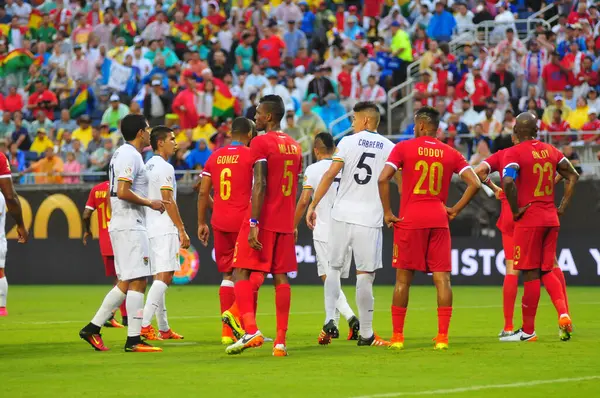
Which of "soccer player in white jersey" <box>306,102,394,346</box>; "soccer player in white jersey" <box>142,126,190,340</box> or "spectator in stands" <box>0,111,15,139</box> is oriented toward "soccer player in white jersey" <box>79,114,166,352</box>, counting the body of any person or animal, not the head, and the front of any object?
the spectator in stands

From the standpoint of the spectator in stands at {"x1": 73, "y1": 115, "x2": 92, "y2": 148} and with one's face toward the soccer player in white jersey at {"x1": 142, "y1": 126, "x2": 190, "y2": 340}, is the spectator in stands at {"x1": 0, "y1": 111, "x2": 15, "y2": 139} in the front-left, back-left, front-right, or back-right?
back-right

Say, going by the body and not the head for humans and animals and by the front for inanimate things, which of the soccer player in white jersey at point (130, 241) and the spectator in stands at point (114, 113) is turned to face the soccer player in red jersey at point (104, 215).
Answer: the spectator in stands

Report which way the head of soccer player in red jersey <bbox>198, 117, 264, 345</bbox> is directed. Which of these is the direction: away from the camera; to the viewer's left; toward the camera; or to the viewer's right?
away from the camera

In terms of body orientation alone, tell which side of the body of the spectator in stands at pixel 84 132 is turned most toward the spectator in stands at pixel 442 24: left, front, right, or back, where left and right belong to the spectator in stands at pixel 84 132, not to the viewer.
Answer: left

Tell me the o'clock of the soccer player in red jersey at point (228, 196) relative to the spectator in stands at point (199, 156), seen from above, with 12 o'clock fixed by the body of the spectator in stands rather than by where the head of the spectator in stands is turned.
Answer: The soccer player in red jersey is roughly at 12 o'clock from the spectator in stands.

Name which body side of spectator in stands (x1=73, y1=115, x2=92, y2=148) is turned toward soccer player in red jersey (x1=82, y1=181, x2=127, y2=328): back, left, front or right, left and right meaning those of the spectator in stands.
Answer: front

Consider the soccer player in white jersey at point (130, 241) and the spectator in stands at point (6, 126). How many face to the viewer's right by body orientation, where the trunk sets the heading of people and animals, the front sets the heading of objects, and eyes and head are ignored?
1

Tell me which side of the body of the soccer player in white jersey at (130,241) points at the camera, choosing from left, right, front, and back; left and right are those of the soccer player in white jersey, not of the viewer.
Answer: right

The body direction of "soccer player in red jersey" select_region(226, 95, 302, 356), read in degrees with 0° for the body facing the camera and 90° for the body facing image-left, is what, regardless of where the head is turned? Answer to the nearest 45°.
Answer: approximately 135°

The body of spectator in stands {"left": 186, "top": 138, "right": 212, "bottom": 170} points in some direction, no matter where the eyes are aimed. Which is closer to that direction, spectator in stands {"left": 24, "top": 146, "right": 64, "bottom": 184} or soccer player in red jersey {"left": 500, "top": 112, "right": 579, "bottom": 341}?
the soccer player in red jersey

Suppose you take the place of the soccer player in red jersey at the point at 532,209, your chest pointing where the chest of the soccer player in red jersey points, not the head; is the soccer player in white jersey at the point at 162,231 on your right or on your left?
on your left

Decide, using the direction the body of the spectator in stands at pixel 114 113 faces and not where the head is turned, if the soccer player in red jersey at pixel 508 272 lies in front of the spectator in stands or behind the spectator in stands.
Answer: in front

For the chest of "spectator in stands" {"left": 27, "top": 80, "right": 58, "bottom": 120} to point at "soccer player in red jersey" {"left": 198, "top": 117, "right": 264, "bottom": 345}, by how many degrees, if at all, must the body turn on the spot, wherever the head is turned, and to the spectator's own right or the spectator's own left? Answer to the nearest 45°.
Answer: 0° — they already face them

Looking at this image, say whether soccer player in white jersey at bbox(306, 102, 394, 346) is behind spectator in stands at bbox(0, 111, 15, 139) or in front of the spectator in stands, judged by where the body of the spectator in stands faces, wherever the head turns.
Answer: in front
